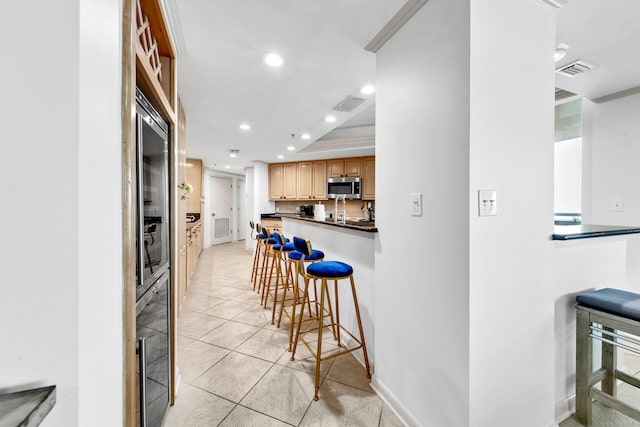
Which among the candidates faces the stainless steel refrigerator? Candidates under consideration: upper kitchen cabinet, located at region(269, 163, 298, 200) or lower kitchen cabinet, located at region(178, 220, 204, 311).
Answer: the upper kitchen cabinet

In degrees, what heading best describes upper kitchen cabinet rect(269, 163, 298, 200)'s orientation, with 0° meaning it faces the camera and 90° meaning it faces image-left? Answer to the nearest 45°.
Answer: approximately 0°

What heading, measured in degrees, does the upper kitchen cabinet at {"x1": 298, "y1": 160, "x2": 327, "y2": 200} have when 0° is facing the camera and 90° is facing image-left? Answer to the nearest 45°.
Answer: approximately 0°

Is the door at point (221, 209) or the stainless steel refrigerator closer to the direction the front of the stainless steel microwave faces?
the stainless steel refrigerator

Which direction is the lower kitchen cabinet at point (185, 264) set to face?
to the viewer's right

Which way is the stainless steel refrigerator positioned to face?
to the viewer's right

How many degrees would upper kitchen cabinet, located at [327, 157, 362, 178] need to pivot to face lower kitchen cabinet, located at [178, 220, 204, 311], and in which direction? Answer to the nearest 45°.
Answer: approximately 45° to its right

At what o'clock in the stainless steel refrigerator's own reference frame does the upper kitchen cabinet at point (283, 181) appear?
The upper kitchen cabinet is roughly at 10 o'clock from the stainless steel refrigerator.

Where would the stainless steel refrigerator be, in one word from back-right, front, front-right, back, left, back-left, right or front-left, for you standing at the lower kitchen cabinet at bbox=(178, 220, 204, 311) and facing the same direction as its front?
right
